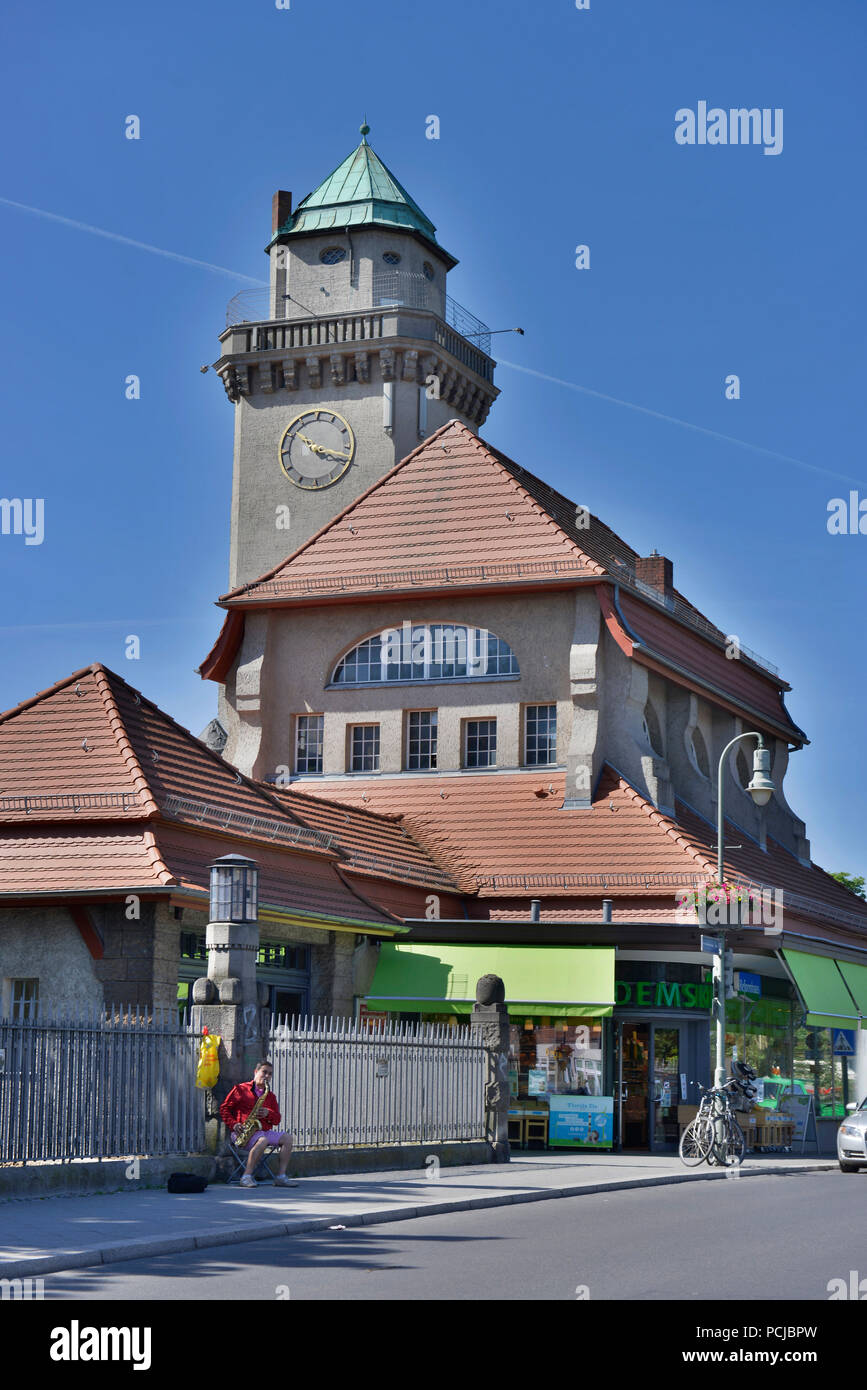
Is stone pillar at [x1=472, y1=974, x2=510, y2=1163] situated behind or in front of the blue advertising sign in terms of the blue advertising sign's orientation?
in front

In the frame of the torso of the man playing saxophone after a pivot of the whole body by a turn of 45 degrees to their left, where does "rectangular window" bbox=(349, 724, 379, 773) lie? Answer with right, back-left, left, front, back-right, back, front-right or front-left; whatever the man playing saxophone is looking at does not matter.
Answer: left

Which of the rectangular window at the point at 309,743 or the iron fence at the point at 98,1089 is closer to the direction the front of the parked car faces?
the iron fence

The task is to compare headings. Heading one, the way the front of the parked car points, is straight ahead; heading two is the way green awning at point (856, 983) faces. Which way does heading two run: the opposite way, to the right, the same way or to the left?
to the left

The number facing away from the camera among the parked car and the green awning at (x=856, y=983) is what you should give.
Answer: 0

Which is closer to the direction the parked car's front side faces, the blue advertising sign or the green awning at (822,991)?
the blue advertising sign

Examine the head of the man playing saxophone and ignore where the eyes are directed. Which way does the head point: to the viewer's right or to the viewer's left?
to the viewer's right
